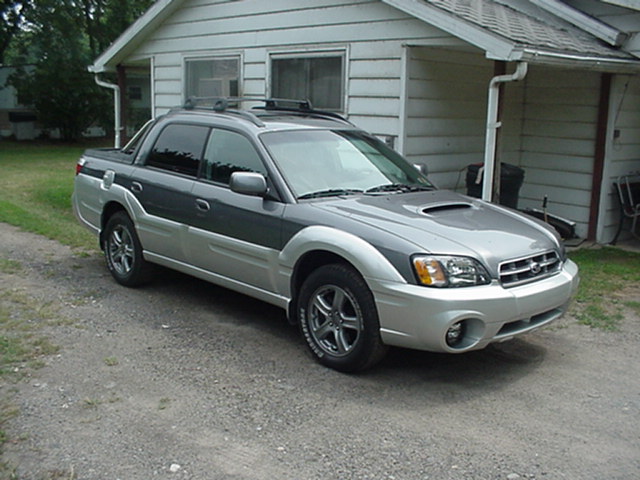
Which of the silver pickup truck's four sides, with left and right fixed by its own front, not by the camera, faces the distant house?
back

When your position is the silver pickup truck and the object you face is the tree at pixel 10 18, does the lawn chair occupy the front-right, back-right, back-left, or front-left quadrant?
front-right

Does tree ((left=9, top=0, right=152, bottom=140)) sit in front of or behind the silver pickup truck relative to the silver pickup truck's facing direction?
behind

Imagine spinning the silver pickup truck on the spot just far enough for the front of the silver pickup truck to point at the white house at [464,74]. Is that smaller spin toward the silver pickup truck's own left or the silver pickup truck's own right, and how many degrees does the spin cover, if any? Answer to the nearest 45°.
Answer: approximately 135° to the silver pickup truck's own left

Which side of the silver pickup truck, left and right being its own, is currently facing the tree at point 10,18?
back

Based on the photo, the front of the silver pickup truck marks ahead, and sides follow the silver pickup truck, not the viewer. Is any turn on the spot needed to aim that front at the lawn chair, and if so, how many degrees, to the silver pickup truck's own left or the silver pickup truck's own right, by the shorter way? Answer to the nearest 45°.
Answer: approximately 90° to the silver pickup truck's own left
